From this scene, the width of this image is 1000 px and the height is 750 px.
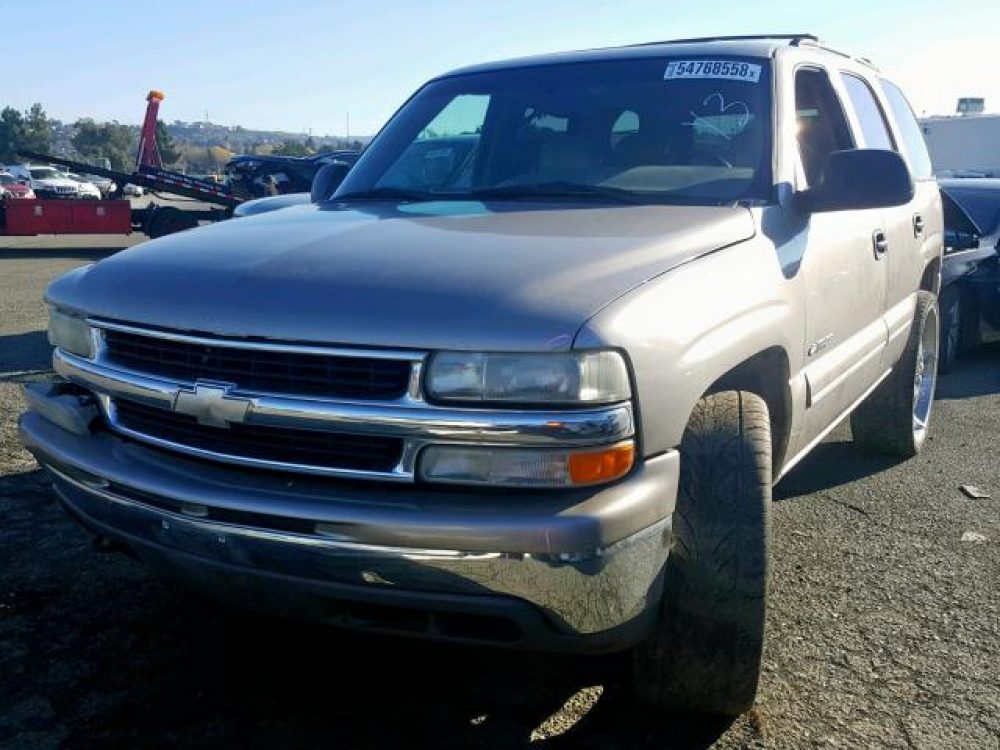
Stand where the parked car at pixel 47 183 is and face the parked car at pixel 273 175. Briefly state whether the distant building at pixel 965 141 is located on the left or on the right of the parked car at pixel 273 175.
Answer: left

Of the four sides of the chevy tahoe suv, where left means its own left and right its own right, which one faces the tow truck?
right

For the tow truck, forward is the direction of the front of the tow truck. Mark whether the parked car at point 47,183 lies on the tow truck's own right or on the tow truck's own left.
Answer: on the tow truck's own right

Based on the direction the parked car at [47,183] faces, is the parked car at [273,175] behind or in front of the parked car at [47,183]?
in front

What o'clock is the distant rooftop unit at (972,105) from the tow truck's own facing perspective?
The distant rooftop unit is roughly at 5 o'clock from the tow truck.

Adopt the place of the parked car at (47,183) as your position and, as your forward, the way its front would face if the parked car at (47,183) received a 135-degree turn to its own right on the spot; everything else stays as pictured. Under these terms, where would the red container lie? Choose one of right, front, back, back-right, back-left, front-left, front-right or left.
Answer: left

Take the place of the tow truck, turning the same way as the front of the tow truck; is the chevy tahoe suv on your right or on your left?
on your left

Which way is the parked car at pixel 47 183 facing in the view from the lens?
facing the viewer and to the right of the viewer

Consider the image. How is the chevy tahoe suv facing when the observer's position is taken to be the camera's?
facing the viewer and to the left of the viewer

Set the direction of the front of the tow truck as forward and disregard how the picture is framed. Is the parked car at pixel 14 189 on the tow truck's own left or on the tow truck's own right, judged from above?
on the tow truck's own right

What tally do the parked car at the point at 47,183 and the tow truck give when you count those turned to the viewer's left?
1

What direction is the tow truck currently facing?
to the viewer's left

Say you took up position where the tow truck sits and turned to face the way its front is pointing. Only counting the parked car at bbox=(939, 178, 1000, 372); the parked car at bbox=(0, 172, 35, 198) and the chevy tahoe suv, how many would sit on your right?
1
